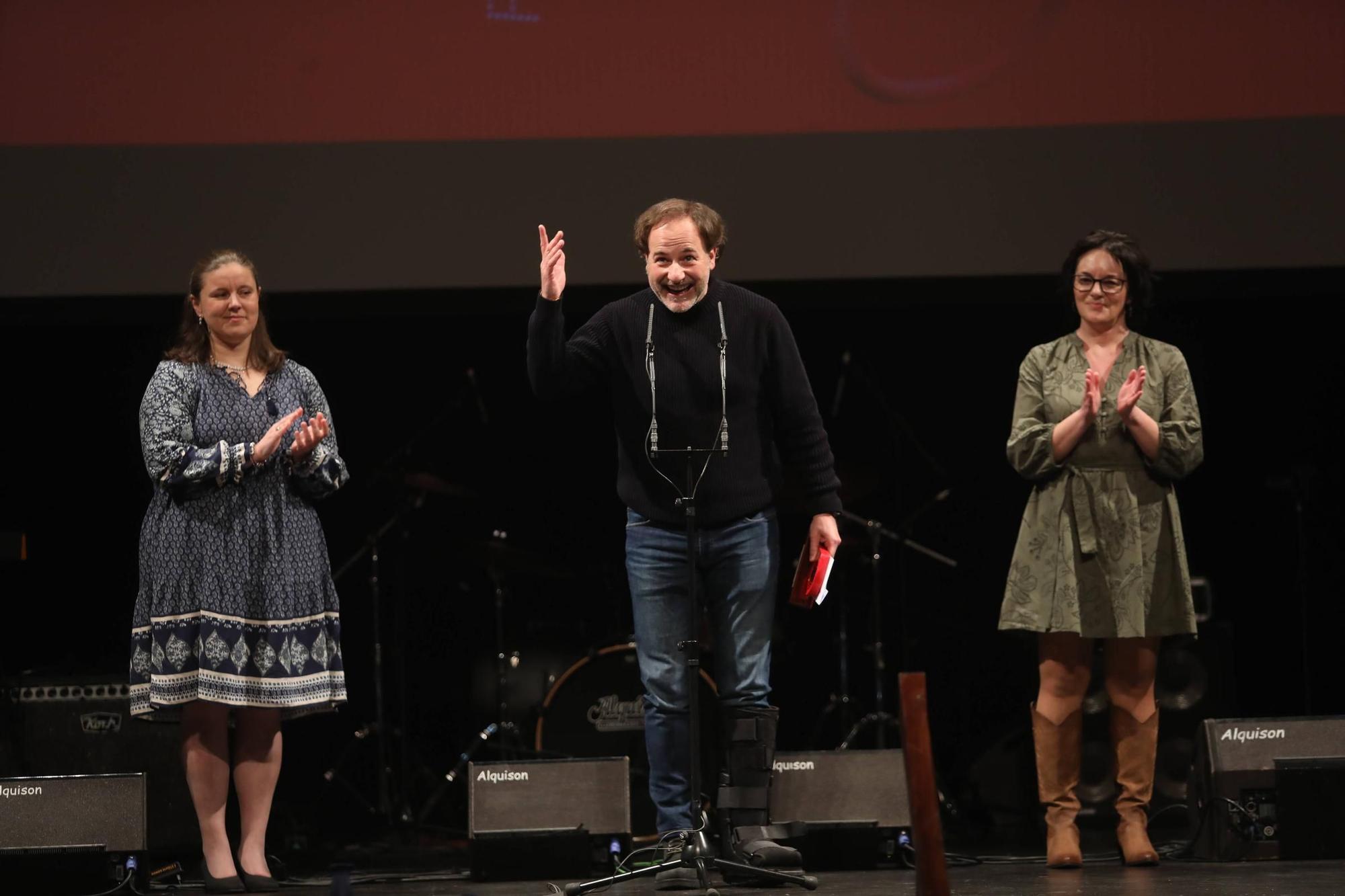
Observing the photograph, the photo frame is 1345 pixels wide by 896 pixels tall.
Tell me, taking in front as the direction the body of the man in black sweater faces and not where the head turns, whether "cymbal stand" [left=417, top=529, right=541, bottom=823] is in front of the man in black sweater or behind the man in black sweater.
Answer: behind

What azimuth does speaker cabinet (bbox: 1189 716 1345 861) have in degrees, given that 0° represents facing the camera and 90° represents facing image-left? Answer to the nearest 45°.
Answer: approximately 180°

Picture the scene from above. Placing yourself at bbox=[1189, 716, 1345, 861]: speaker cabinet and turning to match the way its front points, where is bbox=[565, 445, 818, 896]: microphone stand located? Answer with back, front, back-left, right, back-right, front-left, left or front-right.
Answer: back-left

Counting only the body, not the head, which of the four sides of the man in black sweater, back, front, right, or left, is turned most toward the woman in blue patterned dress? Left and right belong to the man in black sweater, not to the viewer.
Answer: right

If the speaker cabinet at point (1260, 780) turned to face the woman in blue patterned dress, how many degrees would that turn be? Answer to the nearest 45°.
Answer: approximately 135° to its left
